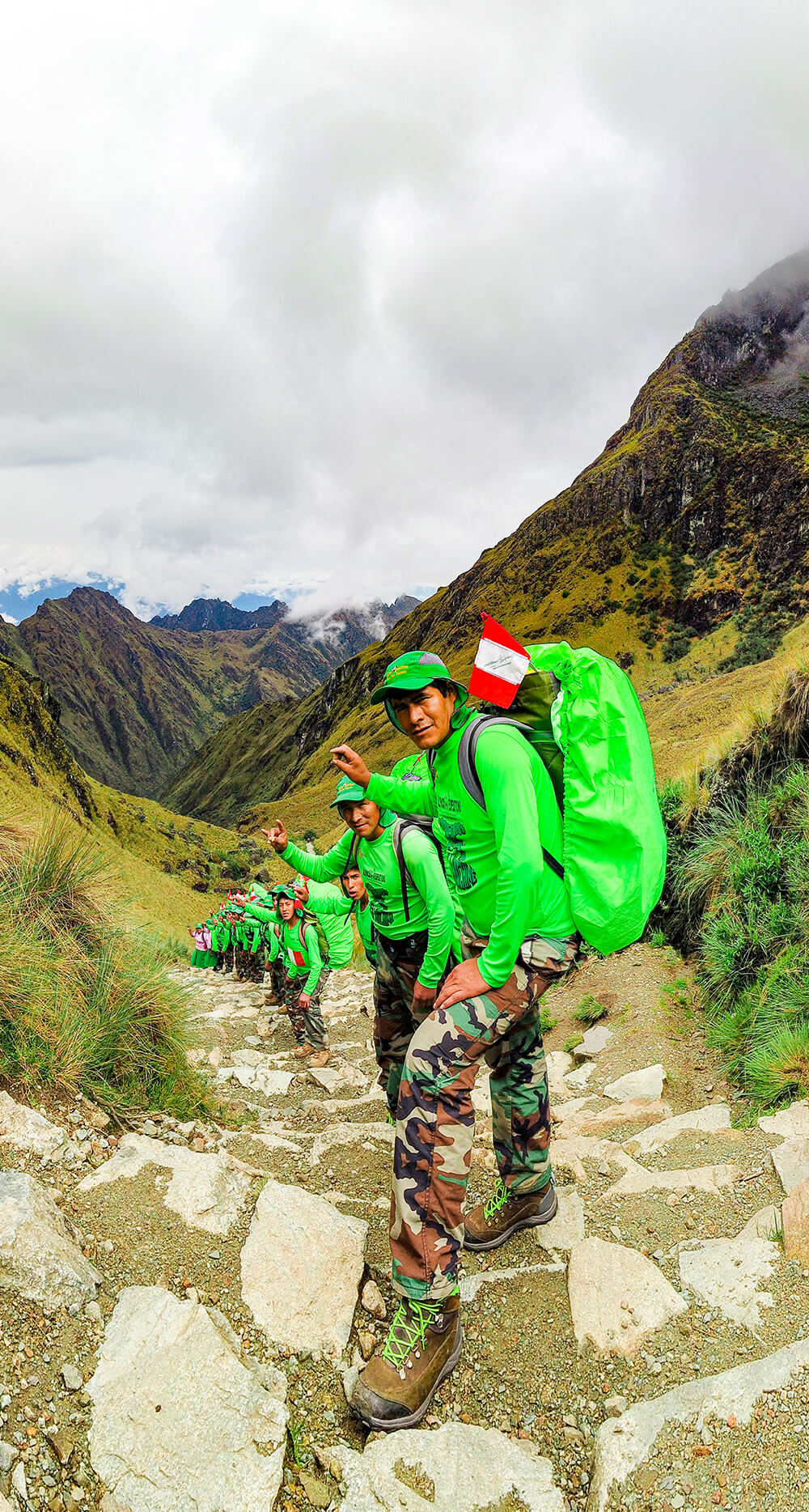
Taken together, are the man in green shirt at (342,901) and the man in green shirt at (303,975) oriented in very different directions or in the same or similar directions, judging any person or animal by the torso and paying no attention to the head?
same or similar directions

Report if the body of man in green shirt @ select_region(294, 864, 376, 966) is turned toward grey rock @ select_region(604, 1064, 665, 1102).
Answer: no

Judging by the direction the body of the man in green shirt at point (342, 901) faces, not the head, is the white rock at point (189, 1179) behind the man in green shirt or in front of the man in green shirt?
in front

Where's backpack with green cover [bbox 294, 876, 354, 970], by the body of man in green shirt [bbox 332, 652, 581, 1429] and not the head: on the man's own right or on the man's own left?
on the man's own right

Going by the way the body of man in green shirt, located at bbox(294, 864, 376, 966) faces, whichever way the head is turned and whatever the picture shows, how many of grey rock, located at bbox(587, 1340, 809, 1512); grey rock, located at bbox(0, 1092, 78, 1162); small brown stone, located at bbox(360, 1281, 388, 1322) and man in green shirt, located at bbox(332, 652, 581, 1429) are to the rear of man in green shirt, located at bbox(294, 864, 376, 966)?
0

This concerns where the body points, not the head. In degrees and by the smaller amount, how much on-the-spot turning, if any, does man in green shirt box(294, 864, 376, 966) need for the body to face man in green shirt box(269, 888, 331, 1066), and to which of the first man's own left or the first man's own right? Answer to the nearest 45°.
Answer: approximately 90° to the first man's own right

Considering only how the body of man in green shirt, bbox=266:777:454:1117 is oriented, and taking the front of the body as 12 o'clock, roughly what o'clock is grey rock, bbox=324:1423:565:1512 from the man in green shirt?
The grey rock is roughly at 11 o'clock from the man in green shirt.

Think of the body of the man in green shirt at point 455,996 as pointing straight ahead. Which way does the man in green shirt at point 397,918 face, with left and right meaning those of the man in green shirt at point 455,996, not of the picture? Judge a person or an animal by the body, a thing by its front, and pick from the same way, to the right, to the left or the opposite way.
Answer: the same way

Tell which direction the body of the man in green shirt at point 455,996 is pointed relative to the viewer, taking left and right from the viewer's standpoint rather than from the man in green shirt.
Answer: facing the viewer and to the left of the viewer

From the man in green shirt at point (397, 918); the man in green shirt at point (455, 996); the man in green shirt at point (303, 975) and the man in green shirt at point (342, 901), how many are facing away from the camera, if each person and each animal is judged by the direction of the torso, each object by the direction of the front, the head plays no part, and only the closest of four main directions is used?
0

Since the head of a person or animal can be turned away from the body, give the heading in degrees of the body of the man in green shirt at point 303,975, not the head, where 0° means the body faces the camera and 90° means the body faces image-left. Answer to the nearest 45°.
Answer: approximately 45°

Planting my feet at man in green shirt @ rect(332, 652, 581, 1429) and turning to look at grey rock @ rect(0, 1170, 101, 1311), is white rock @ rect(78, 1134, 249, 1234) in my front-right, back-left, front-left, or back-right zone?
front-right

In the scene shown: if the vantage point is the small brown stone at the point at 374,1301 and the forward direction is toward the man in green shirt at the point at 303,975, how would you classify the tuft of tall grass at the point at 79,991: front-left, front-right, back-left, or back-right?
front-left

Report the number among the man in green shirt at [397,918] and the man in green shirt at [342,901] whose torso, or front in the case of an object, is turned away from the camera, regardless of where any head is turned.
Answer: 0

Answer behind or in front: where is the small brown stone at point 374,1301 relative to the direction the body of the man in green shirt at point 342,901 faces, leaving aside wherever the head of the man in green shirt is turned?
in front

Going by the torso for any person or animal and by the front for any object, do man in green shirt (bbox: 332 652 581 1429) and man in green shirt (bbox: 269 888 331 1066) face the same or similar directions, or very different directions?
same or similar directions

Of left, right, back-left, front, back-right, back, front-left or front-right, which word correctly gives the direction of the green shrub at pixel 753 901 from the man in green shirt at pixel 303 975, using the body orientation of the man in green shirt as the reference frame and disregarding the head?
left

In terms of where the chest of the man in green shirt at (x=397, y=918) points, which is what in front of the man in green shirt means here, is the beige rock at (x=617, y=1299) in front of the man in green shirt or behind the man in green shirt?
in front

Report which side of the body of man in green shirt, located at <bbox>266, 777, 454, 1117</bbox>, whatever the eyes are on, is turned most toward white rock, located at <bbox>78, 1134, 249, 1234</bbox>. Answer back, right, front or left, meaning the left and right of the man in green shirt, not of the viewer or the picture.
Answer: front
